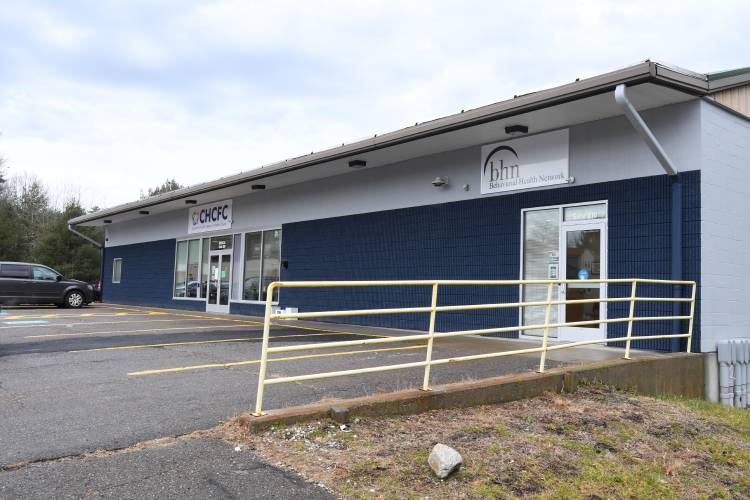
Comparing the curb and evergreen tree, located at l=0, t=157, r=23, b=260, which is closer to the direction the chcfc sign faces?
the curb

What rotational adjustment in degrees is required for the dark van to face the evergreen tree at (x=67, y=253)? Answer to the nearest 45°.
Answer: approximately 90° to its left

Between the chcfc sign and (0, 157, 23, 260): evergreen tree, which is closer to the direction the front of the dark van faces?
the chcfc sign

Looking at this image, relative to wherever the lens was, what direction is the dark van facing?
facing to the right of the viewer

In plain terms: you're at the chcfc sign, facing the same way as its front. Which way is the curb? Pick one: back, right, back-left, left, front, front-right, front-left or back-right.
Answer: front-left

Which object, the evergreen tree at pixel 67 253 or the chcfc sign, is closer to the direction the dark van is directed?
the chcfc sign

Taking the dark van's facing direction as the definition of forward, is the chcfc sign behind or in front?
in front

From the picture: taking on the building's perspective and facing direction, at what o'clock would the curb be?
The curb is roughly at 11 o'clock from the building.

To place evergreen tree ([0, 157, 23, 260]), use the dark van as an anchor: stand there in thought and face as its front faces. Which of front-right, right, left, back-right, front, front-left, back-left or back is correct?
left

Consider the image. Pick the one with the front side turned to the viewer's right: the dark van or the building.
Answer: the dark van

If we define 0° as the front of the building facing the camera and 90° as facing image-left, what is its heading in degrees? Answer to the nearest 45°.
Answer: approximately 45°

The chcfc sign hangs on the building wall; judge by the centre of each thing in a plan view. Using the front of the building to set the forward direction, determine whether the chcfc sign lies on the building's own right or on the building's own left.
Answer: on the building's own right

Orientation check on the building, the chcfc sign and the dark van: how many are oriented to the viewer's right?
1

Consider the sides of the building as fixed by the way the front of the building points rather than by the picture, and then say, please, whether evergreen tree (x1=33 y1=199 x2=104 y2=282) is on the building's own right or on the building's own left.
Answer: on the building's own right
